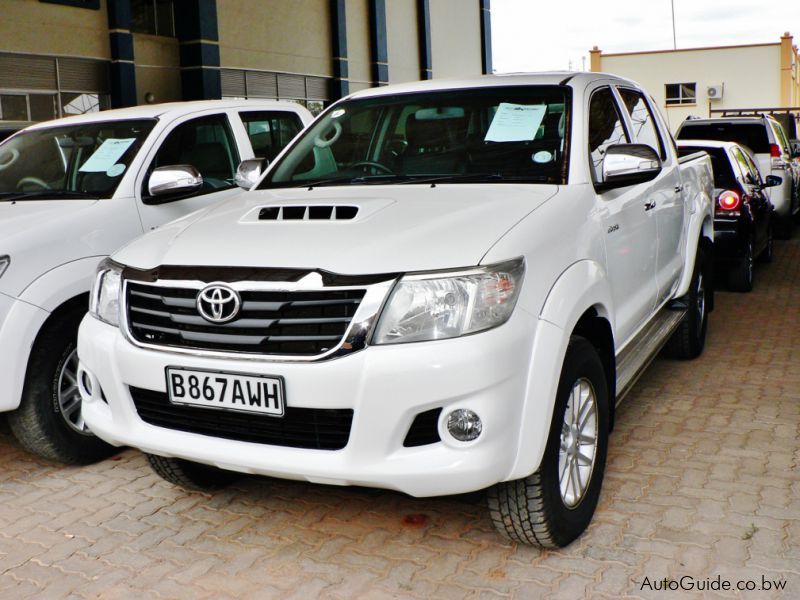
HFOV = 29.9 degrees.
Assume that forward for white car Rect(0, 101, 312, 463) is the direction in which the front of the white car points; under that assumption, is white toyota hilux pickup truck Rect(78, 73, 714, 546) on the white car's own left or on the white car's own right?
on the white car's own left

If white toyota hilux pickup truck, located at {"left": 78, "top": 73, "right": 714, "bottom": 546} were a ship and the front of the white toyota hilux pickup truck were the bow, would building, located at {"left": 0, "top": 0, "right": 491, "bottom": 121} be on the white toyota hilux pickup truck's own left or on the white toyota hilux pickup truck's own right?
on the white toyota hilux pickup truck's own right

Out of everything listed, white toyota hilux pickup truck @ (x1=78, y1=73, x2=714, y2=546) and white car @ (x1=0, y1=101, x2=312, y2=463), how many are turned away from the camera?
0

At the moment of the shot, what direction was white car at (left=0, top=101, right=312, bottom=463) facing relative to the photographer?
facing the viewer and to the left of the viewer

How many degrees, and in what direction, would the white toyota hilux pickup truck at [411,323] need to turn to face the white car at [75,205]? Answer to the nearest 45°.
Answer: approximately 90° to its right

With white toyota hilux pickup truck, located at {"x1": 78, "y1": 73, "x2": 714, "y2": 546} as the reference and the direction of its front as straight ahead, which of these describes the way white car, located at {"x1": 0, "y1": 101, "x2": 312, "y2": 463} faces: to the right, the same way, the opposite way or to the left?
the same way

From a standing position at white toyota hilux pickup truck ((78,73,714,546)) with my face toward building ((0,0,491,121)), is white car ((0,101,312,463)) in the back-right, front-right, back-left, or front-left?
front-left

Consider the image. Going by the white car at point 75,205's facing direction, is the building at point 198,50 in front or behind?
behind

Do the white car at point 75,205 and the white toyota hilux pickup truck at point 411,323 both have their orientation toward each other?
no
